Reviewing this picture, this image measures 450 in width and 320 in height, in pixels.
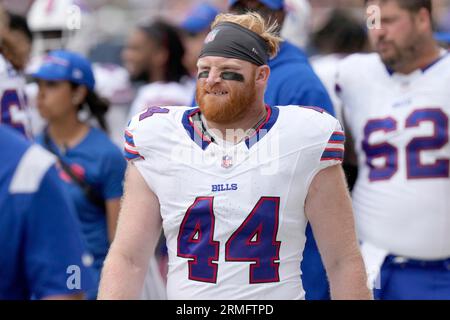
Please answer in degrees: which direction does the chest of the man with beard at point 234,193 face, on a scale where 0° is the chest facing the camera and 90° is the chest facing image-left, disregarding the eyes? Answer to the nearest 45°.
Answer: approximately 0°

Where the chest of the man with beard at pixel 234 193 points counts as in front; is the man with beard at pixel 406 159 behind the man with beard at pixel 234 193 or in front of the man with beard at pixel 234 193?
behind
